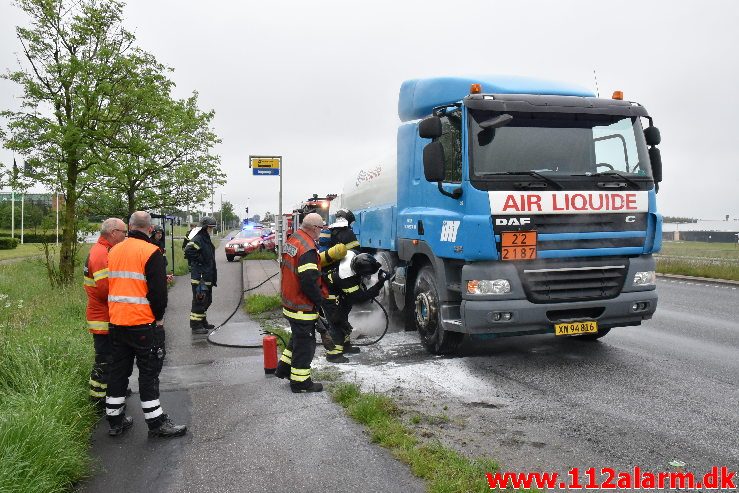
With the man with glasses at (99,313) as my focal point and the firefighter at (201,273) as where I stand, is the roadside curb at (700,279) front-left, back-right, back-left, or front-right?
back-left

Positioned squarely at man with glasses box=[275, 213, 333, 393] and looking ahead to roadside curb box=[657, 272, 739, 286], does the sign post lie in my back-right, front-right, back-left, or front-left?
front-left

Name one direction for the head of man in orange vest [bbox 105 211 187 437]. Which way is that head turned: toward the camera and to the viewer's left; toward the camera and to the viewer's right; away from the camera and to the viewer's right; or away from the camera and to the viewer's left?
away from the camera and to the viewer's right

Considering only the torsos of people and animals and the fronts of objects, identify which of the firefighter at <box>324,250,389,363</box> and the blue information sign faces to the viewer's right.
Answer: the firefighter

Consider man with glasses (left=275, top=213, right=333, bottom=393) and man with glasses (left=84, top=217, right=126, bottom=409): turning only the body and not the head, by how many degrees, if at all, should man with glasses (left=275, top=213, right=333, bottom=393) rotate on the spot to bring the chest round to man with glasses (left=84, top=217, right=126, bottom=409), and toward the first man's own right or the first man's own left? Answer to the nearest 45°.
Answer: approximately 135° to the first man's own left

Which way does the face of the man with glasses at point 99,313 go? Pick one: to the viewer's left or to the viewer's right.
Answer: to the viewer's right

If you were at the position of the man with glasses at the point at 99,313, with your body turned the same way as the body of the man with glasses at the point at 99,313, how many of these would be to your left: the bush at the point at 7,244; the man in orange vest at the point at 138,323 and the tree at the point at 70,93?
2

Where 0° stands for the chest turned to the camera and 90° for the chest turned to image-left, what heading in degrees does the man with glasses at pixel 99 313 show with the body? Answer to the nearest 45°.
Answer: approximately 270°

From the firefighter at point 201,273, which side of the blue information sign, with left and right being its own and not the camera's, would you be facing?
front

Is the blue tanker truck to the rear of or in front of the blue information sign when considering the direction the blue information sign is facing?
in front

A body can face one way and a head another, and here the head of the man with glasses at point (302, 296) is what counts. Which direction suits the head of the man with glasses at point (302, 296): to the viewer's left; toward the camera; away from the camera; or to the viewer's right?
to the viewer's right

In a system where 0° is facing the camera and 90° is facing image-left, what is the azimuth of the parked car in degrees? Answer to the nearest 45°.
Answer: approximately 45°

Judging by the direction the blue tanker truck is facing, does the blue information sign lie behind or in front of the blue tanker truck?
behind

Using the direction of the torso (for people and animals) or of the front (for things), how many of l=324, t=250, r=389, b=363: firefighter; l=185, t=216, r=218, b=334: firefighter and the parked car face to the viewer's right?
2

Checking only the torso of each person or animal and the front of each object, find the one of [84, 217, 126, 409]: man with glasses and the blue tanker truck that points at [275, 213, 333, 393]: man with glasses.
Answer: [84, 217, 126, 409]: man with glasses

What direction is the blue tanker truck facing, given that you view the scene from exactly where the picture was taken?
facing the viewer and to the right of the viewer
